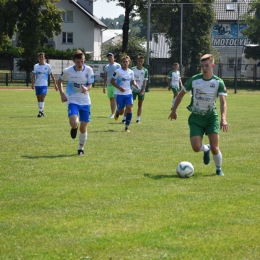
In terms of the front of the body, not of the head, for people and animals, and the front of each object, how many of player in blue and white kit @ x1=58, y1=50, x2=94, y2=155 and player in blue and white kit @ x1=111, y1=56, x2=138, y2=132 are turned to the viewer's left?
0

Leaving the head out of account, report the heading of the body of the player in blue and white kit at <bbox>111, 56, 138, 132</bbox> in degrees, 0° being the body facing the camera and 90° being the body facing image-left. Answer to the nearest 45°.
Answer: approximately 315°

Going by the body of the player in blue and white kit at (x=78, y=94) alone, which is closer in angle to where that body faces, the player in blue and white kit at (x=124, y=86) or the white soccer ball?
the white soccer ball

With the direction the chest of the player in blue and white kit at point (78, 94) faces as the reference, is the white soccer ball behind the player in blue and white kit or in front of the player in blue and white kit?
in front

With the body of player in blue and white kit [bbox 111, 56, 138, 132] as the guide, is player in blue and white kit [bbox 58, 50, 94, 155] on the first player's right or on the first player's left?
on the first player's right

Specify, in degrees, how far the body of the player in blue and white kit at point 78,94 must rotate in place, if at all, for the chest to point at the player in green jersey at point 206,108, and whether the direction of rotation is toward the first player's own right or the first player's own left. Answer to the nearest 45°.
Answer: approximately 45° to the first player's own left

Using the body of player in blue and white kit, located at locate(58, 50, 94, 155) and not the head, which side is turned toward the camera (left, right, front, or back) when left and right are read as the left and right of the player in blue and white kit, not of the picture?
front

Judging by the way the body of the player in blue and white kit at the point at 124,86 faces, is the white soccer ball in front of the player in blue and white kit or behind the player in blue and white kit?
in front

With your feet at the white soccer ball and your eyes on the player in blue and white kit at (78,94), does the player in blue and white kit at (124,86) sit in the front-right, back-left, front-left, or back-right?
front-right

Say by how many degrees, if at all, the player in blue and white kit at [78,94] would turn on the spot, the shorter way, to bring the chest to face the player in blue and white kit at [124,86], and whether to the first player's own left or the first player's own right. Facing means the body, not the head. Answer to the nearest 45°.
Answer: approximately 180°
